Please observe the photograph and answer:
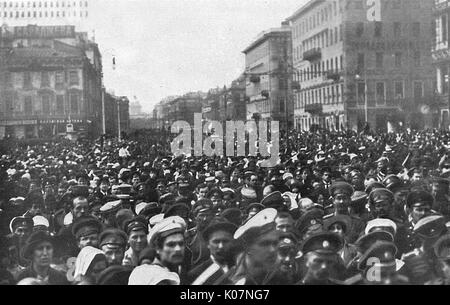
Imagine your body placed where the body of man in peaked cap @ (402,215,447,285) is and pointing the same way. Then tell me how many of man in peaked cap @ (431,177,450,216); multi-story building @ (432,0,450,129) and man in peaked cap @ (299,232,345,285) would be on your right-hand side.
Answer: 1

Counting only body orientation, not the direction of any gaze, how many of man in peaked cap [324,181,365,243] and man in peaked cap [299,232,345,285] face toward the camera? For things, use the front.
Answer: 2

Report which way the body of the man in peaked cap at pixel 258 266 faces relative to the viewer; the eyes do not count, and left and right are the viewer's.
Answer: facing the viewer and to the right of the viewer

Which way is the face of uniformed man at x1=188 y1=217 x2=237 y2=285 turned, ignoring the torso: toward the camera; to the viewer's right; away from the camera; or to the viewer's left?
toward the camera

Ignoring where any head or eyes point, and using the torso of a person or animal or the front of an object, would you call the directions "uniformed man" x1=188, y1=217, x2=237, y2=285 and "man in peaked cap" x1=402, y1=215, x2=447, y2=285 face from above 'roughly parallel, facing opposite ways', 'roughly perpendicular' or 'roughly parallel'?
roughly parallel

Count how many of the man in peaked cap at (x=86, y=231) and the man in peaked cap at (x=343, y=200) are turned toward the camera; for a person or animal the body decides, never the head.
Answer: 2

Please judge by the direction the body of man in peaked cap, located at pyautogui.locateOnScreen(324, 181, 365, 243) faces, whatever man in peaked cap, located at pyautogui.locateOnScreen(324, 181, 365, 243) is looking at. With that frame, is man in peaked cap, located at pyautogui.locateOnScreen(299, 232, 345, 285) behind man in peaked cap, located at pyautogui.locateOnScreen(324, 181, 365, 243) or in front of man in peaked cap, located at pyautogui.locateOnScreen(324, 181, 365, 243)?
in front

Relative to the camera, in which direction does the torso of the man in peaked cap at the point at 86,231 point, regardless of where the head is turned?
toward the camera

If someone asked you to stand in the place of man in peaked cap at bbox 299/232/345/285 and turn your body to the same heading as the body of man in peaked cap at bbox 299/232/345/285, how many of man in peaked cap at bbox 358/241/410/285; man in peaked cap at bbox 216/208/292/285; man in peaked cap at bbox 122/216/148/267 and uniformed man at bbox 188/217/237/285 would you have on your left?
1

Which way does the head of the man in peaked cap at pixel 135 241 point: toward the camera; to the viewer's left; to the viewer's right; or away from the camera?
toward the camera

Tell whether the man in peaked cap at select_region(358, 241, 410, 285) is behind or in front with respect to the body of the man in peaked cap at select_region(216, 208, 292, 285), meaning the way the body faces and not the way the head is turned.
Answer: in front

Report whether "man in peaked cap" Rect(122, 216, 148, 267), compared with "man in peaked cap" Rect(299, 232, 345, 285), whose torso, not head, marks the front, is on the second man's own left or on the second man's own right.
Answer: on the second man's own right

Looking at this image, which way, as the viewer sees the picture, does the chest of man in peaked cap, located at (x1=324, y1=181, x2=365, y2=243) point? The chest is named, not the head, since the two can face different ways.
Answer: toward the camera

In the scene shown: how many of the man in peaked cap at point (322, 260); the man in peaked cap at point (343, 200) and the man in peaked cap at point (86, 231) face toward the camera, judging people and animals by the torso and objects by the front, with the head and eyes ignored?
3

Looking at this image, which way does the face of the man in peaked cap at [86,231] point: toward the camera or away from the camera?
toward the camera

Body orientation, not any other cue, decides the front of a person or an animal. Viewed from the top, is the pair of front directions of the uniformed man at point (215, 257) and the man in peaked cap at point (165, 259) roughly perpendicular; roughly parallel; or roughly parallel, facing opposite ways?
roughly parallel

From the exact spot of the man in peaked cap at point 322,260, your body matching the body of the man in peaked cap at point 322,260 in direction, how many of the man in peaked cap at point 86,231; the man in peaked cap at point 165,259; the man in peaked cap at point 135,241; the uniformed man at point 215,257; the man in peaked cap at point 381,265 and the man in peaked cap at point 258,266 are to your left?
1
